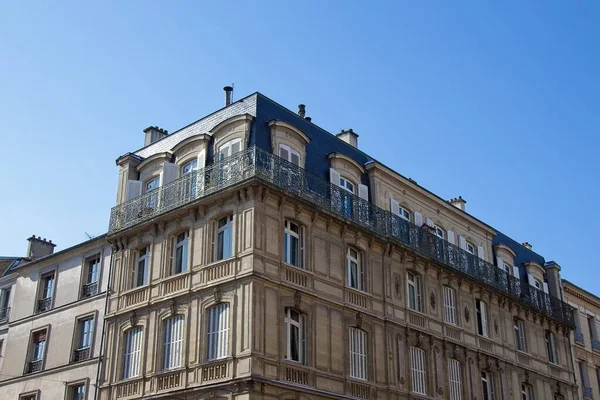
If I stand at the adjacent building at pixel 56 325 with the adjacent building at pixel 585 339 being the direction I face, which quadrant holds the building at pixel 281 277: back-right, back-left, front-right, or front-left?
front-right

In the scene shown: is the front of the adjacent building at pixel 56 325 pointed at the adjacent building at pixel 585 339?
no

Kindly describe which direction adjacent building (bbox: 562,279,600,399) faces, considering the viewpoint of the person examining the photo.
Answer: facing the viewer and to the right of the viewer

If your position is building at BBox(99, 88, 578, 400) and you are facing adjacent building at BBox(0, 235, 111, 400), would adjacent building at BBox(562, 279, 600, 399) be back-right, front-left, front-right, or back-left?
back-right

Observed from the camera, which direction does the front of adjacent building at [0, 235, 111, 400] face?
facing the viewer and to the left of the viewer

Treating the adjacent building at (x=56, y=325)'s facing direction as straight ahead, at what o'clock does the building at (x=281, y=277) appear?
The building is roughly at 9 o'clock from the adjacent building.

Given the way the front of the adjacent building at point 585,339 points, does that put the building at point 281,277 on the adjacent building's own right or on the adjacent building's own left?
on the adjacent building's own right

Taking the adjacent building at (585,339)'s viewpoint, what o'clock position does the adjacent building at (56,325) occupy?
the adjacent building at (56,325) is roughly at 3 o'clock from the adjacent building at (585,339).

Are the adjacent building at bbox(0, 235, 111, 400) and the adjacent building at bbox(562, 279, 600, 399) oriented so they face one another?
no

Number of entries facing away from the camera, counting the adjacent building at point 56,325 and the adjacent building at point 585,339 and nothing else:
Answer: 0
